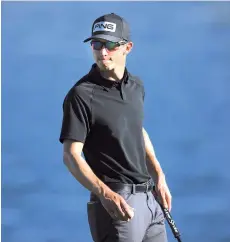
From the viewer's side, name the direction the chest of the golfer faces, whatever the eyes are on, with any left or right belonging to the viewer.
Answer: facing the viewer and to the right of the viewer

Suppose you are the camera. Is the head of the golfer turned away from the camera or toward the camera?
toward the camera
